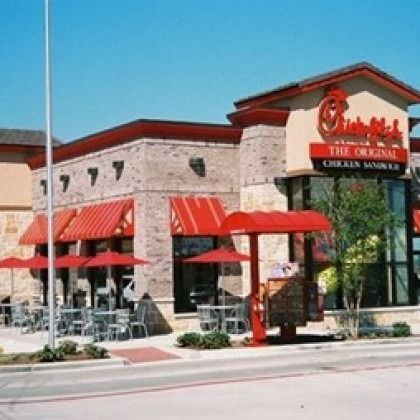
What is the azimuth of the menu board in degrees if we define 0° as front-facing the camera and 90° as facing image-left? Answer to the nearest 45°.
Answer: approximately 0°

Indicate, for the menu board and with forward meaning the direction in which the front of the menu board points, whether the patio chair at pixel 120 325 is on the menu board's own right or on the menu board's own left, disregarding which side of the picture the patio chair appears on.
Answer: on the menu board's own right

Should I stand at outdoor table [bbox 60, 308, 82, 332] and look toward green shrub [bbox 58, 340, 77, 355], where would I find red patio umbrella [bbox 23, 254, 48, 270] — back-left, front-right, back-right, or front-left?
back-right

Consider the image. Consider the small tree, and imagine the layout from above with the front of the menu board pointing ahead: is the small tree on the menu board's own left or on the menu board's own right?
on the menu board's own left

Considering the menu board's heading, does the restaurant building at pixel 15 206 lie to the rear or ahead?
to the rear

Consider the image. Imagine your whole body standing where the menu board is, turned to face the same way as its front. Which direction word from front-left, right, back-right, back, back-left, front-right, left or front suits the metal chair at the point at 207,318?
back-right

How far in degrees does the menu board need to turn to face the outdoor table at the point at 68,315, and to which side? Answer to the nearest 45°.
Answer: approximately 135° to its right

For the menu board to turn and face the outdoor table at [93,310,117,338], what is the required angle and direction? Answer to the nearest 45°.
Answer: approximately 135° to its right

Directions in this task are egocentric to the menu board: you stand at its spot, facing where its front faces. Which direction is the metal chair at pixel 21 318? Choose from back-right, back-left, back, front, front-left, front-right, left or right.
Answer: back-right

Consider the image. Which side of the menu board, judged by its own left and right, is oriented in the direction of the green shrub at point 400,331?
left

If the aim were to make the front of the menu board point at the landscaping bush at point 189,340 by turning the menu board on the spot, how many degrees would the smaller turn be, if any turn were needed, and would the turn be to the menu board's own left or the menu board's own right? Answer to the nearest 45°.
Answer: approximately 90° to the menu board's own right

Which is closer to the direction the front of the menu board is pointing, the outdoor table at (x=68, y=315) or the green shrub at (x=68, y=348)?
the green shrub
